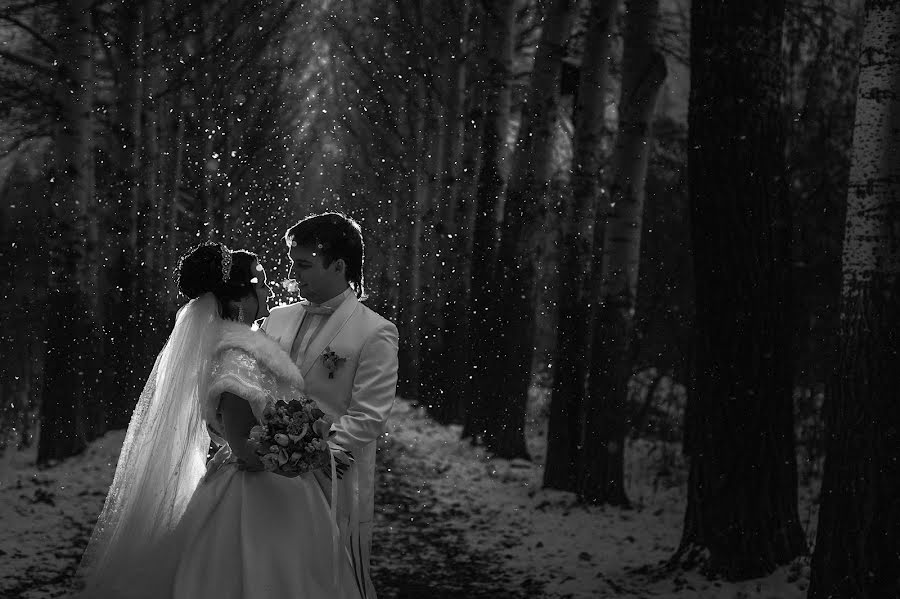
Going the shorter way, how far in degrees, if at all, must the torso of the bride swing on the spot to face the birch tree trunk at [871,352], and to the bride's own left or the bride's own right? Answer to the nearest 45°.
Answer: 0° — they already face it

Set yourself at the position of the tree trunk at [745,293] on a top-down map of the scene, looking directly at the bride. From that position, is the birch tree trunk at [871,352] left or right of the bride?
left

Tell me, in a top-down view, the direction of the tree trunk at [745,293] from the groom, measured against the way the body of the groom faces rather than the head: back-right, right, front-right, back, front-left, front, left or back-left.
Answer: back

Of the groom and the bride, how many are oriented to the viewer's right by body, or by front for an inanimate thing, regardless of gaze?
1

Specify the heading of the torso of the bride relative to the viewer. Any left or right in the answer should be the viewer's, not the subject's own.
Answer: facing to the right of the viewer

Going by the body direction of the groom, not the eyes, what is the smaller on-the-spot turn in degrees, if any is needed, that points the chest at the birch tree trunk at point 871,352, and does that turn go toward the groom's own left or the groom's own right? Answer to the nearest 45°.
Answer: approximately 135° to the groom's own left

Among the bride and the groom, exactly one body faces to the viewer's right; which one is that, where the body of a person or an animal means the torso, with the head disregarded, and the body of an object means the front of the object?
the bride

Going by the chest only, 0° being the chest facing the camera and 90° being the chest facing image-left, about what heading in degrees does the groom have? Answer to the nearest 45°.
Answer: approximately 45°
